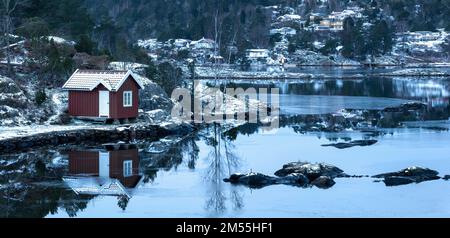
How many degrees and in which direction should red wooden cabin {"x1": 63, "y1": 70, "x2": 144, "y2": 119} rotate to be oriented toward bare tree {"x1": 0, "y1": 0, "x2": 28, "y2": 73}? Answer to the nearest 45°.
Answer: approximately 90° to its right

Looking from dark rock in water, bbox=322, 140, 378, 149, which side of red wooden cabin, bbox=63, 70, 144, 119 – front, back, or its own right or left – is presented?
left

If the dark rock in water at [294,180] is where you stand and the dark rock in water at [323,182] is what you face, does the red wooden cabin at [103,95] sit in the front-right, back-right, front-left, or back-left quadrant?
back-left

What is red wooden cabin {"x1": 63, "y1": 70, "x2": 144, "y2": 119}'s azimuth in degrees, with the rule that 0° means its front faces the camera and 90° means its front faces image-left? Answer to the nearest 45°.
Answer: approximately 45°

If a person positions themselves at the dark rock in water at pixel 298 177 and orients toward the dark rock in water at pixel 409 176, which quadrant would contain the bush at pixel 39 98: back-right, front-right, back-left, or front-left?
back-left

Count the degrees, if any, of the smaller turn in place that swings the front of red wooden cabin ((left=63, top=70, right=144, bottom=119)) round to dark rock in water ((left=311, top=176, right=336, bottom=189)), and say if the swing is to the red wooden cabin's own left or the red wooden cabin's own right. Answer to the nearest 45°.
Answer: approximately 90° to the red wooden cabin's own left

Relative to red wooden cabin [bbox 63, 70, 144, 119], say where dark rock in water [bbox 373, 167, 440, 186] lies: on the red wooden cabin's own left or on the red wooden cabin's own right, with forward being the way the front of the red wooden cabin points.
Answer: on the red wooden cabin's own left
